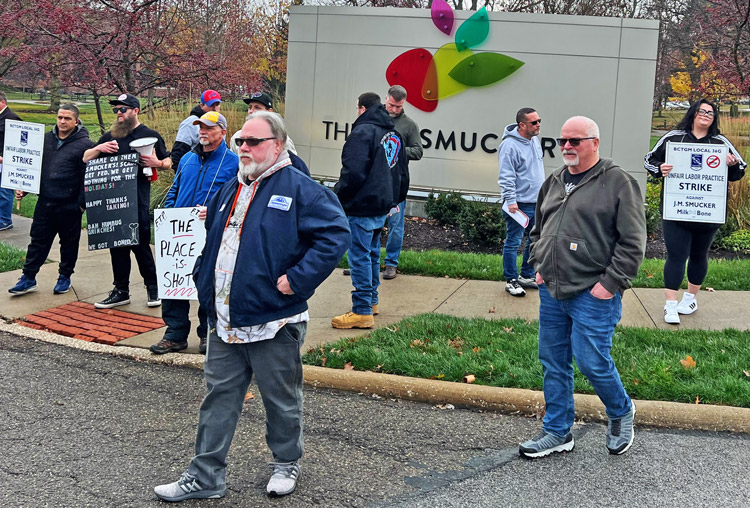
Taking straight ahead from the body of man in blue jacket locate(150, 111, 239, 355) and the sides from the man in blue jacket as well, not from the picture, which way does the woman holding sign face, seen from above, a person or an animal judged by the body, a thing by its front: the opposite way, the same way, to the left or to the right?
the same way

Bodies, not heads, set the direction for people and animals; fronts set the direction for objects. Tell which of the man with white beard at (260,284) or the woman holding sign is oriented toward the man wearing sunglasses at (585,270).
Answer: the woman holding sign

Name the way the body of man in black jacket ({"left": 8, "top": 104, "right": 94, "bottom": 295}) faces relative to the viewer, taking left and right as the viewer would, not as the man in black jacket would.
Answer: facing the viewer and to the left of the viewer

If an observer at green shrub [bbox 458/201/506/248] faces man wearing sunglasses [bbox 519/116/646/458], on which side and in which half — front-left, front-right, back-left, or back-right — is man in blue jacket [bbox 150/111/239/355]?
front-right

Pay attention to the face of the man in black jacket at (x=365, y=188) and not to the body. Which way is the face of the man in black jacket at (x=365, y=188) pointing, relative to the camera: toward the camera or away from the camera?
away from the camera

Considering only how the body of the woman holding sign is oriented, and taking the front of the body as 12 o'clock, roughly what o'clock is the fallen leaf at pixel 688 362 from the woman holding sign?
The fallen leaf is roughly at 12 o'clock from the woman holding sign.

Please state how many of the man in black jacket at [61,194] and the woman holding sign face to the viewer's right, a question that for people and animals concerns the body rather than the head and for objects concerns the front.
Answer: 0

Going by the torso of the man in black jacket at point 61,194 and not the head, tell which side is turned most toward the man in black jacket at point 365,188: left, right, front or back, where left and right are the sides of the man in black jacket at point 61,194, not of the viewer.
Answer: left

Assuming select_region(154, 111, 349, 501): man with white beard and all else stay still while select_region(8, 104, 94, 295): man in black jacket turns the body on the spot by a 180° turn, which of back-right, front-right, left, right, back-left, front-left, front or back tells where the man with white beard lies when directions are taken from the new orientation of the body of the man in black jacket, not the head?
back-right

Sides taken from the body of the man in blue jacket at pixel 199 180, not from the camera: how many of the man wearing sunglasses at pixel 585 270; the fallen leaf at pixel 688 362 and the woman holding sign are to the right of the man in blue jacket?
0

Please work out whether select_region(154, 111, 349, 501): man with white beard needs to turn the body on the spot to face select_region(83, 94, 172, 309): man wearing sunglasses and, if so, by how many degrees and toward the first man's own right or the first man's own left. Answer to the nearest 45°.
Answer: approximately 135° to the first man's own right

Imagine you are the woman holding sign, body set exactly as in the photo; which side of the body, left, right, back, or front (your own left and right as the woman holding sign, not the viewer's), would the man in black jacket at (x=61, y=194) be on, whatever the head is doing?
right

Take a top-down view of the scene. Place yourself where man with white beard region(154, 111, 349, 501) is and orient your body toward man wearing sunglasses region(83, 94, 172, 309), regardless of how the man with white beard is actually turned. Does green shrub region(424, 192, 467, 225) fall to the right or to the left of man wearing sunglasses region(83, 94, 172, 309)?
right

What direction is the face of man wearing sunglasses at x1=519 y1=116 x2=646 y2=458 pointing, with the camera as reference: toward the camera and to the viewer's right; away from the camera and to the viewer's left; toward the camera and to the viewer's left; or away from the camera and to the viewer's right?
toward the camera and to the viewer's left

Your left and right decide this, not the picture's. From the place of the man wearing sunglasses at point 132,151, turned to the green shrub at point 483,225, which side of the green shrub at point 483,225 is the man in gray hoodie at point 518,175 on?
right

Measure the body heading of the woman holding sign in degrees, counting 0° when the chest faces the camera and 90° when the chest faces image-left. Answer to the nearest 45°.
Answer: approximately 0°
